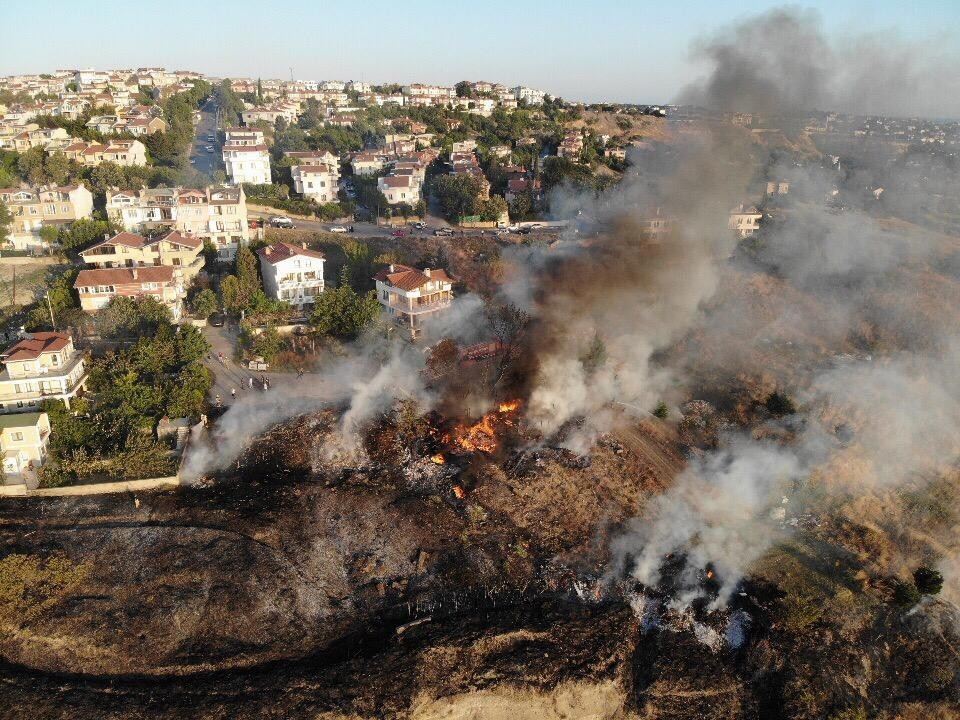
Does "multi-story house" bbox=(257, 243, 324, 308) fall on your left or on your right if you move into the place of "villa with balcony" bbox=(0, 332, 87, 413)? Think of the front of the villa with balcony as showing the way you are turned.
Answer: on your left

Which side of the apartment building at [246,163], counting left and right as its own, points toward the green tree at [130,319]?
front

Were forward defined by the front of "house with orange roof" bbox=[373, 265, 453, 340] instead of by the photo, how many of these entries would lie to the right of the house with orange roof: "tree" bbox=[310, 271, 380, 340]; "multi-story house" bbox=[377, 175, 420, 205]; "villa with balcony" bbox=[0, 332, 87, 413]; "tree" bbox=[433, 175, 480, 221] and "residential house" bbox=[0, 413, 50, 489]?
3

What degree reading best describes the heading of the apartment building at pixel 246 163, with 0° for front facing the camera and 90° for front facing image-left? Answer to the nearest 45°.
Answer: approximately 0°

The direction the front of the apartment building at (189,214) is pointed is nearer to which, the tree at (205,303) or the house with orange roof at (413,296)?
the tree

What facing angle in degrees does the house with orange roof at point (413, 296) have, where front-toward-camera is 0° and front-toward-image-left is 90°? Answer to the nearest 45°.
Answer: approximately 315°

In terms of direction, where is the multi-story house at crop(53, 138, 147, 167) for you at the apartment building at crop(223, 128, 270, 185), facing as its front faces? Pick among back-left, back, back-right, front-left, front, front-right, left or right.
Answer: right

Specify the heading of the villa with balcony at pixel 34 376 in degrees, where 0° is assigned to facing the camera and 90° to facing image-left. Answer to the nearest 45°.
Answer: approximately 315°

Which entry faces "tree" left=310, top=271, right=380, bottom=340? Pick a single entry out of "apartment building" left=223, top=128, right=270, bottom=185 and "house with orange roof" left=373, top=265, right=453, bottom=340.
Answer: the apartment building

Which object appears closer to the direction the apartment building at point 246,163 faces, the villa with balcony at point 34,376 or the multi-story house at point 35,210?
the villa with balcony

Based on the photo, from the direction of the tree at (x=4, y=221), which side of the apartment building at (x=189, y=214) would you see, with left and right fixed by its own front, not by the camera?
right

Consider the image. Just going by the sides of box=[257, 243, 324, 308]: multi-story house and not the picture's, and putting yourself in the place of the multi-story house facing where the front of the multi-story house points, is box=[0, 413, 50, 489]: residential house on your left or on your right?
on your right

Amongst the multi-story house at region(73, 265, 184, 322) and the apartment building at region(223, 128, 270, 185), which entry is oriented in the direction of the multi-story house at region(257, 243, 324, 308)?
the apartment building

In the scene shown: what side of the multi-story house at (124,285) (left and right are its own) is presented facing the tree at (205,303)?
left

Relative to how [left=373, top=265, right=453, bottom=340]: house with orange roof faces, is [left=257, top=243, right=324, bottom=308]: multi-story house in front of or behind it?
behind
